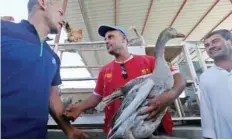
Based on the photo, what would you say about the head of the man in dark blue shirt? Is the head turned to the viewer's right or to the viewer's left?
to the viewer's right

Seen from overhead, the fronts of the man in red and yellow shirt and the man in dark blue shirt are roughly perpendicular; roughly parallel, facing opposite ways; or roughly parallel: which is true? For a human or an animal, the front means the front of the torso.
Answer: roughly perpendicular

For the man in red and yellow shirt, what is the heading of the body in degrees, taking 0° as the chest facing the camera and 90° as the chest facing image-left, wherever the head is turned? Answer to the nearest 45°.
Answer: approximately 0°

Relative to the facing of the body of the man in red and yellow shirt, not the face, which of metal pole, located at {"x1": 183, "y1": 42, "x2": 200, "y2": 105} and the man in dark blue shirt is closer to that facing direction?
the man in dark blue shirt

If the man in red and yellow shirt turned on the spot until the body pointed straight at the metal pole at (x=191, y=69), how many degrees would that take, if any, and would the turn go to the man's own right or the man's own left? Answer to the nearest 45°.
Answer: approximately 135° to the man's own left
